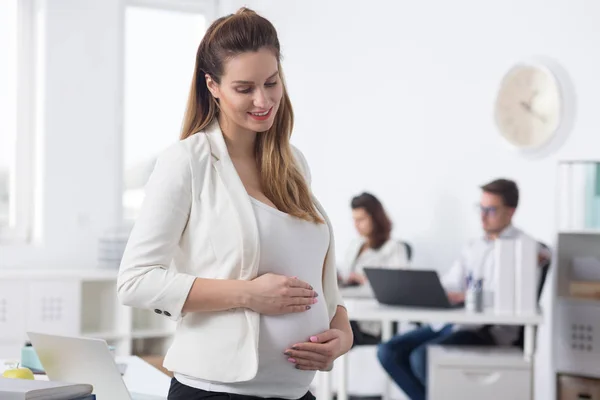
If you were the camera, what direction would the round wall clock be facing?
facing the viewer and to the left of the viewer

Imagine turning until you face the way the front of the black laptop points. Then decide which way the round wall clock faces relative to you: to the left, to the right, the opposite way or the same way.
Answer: the opposite way

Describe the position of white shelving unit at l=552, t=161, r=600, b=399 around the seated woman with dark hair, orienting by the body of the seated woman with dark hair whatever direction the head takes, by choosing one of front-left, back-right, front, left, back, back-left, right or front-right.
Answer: left

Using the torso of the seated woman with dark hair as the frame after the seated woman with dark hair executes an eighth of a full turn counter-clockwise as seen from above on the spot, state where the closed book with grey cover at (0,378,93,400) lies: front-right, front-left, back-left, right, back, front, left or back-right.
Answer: front

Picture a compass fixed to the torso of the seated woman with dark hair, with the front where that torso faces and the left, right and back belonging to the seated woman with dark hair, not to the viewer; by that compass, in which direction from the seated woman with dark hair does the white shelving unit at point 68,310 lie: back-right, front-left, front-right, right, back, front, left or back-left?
front-right

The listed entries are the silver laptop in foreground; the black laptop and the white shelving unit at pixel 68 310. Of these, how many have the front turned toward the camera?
1

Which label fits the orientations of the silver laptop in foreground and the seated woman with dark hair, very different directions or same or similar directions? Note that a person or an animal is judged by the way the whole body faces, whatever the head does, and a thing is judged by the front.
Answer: very different directions
